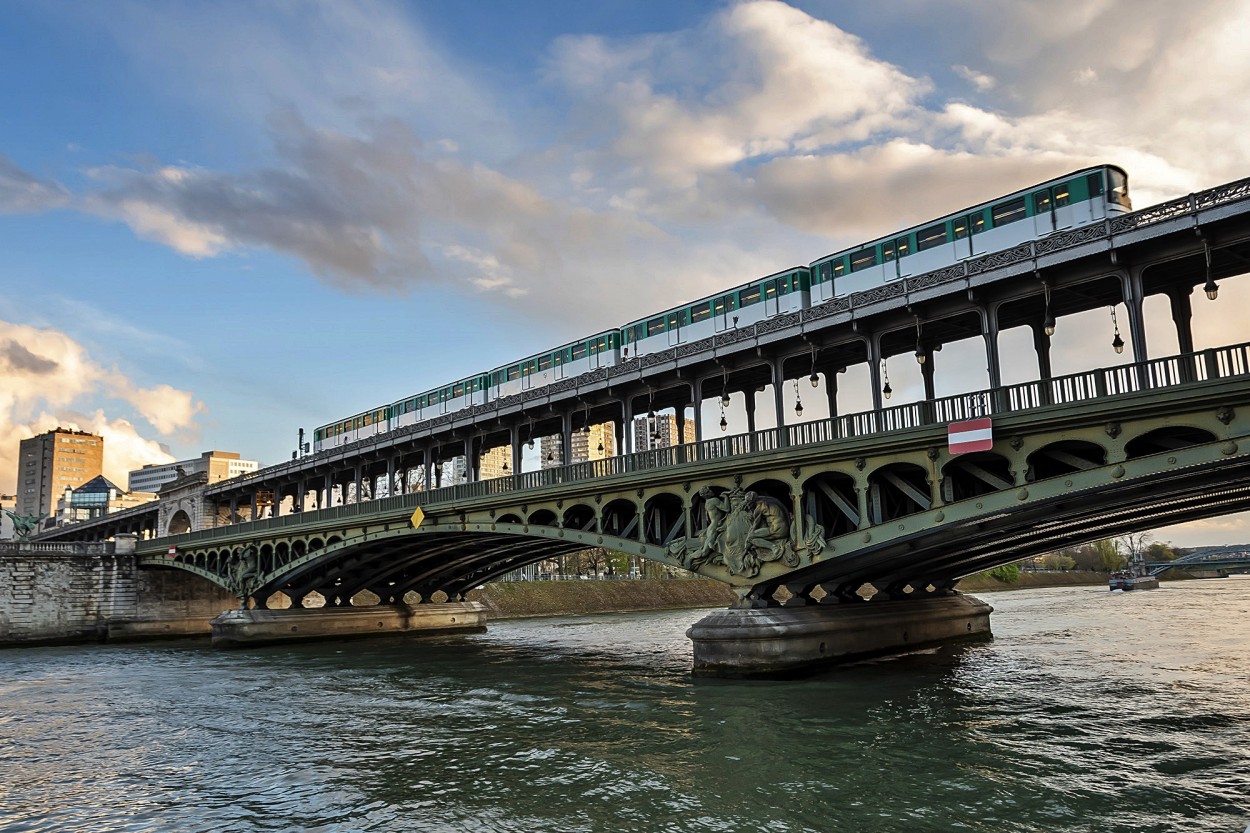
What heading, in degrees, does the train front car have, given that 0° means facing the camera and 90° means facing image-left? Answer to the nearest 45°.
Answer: approximately 315°

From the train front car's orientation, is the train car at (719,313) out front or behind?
behind
